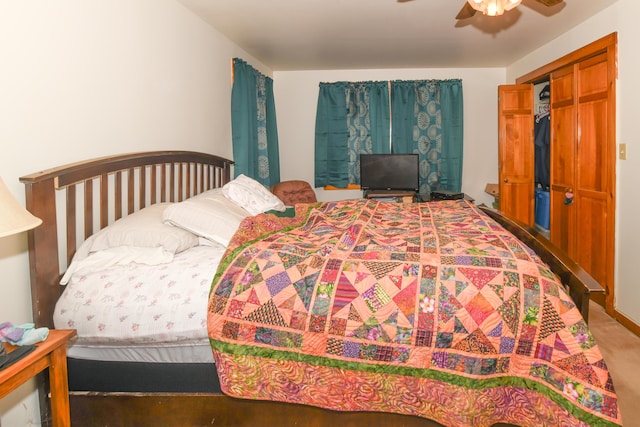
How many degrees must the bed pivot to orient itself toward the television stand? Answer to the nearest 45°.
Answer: approximately 90° to its left

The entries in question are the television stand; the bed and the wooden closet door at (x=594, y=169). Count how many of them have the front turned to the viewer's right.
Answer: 1

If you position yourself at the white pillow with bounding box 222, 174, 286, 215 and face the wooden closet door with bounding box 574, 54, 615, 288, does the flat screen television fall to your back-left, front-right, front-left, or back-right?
front-left

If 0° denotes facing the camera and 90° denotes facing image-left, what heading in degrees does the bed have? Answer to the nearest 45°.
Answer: approximately 270°

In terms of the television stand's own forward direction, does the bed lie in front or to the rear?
in front

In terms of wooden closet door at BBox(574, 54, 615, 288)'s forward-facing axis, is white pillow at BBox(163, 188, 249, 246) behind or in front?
in front

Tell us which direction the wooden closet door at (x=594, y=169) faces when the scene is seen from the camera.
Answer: facing the viewer and to the left of the viewer

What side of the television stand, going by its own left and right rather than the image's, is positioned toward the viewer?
front

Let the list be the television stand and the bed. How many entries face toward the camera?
1

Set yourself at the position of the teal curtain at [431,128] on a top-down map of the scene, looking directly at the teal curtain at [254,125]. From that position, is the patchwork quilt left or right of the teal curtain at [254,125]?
left

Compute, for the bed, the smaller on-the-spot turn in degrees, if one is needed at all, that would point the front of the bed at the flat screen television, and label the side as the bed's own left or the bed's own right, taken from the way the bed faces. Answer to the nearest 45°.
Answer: approximately 90° to the bed's own left

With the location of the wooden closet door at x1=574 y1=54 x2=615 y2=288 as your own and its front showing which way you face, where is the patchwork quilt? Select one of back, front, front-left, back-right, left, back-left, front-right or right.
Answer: front-left

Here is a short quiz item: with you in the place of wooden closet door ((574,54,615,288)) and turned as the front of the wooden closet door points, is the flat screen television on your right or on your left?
on your right

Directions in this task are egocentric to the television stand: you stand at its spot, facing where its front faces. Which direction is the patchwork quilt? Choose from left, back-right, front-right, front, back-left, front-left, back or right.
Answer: front
